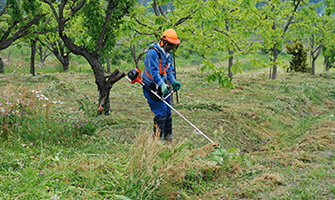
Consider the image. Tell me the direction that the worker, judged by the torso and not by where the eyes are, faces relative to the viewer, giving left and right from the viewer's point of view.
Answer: facing the viewer and to the right of the viewer

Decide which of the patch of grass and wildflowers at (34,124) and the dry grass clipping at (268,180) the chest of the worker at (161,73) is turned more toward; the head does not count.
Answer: the dry grass clipping

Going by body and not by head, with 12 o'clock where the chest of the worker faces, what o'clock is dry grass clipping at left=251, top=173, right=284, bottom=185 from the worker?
The dry grass clipping is roughly at 12 o'clock from the worker.
